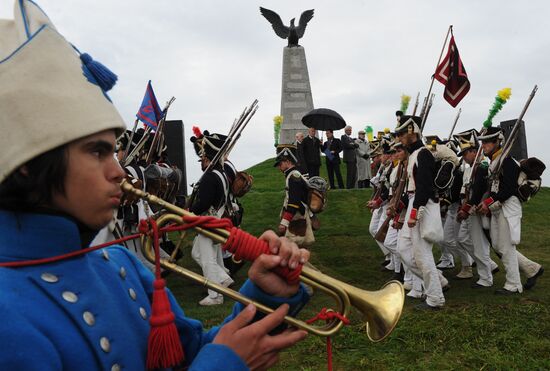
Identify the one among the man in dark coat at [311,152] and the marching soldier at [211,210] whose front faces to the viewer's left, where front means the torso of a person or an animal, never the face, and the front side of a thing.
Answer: the marching soldier

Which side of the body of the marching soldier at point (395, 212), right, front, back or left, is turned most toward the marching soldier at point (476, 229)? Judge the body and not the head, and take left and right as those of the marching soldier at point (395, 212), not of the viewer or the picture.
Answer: back

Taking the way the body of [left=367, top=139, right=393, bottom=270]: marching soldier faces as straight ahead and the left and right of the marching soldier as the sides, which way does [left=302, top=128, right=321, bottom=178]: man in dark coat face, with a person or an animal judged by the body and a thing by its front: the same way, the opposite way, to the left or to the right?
to the left

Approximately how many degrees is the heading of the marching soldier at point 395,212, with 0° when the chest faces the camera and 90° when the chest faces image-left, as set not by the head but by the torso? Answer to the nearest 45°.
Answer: approximately 90°

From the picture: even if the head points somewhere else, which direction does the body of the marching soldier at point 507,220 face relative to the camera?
to the viewer's left

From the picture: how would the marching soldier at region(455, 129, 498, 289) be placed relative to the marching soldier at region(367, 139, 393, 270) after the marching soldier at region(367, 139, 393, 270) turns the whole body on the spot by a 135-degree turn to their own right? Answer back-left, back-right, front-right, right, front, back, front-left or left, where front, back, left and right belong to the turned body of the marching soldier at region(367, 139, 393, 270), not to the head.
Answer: right

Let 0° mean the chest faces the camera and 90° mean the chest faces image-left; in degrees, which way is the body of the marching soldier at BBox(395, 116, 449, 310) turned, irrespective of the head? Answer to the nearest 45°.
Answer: approximately 90°

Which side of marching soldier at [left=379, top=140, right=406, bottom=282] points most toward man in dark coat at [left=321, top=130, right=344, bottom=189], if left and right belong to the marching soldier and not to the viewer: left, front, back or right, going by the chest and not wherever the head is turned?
right

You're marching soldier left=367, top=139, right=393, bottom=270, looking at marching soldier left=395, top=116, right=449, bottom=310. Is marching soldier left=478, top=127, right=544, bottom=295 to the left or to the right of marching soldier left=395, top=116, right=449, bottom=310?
left

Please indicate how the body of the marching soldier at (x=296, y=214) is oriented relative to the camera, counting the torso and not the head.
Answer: to the viewer's left

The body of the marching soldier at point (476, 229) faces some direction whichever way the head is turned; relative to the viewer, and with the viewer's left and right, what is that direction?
facing to the left of the viewer

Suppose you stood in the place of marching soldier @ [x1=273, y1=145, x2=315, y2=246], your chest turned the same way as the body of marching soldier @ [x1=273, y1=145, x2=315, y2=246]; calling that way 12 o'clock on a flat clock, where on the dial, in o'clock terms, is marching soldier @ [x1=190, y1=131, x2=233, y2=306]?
marching soldier @ [x1=190, y1=131, x2=233, y2=306] is roughly at 10 o'clock from marching soldier @ [x1=273, y1=145, x2=315, y2=246].
